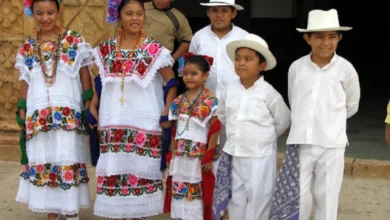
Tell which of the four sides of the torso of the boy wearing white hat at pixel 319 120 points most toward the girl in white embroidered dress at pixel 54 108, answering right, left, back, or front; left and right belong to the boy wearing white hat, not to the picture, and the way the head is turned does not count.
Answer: right

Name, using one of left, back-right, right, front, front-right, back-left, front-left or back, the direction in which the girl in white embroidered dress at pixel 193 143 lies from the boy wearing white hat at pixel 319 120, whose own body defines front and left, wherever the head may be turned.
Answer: right

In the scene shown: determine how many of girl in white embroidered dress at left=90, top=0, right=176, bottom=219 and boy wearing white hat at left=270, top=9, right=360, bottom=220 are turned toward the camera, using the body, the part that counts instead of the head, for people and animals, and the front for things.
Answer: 2

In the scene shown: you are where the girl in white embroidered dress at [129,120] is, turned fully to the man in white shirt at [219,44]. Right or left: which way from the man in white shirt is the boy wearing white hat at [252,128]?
right

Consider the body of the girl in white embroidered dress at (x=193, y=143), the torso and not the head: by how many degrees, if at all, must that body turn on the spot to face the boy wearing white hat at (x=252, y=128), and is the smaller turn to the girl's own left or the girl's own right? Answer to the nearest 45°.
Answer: approximately 90° to the girl's own left

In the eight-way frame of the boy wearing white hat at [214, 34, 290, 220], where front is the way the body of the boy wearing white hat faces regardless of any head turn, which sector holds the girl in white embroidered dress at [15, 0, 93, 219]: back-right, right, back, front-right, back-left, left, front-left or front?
front-right
